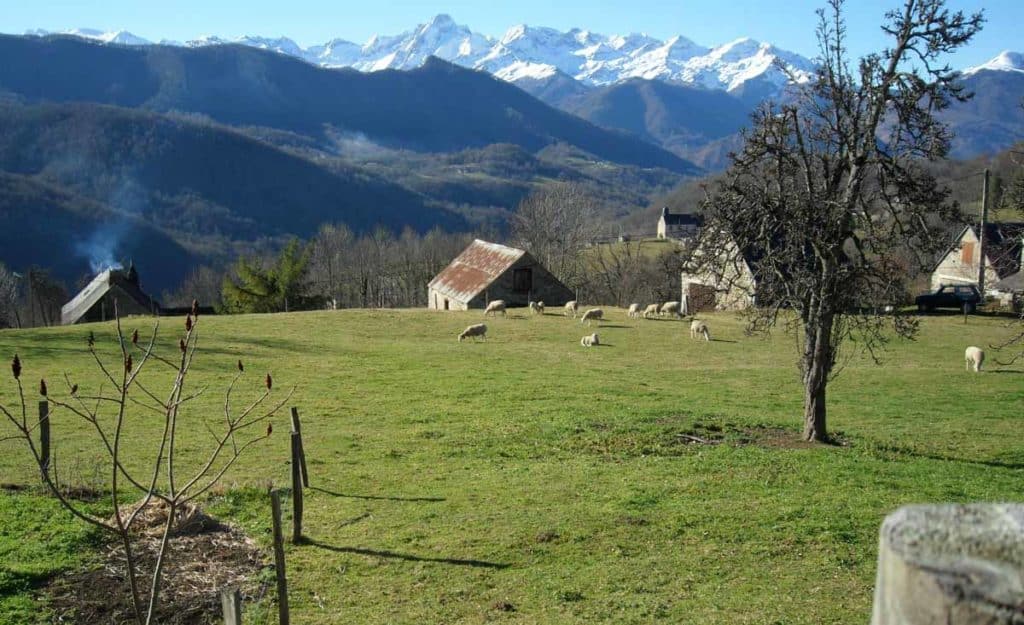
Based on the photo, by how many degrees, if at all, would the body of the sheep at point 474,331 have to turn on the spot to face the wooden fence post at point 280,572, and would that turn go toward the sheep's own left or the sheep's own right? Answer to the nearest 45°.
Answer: approximately 90° to the sheep's own left

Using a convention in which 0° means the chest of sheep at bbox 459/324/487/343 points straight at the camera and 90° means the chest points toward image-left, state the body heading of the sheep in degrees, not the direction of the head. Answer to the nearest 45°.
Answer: approximately 90°

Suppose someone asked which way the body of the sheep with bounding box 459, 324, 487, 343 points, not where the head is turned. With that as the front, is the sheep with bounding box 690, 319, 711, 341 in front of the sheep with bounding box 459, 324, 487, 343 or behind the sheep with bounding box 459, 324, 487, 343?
behind

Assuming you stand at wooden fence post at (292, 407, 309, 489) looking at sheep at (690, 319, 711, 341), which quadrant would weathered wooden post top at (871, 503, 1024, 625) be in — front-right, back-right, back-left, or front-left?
back-right

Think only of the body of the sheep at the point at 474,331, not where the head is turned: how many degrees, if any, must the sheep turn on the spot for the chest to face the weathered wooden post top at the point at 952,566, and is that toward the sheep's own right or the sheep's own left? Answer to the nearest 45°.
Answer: approximately 90° to the sheep's own left

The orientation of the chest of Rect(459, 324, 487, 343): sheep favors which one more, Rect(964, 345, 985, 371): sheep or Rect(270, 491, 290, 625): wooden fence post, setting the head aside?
the wooden fence post

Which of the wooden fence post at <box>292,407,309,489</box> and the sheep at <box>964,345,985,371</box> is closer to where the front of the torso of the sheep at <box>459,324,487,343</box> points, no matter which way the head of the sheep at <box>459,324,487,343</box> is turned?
the wooden fence post

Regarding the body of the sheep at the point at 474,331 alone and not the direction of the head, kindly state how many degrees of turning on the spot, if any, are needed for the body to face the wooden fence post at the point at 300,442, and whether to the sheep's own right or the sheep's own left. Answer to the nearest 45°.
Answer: approximately 90° to the sheep's own left

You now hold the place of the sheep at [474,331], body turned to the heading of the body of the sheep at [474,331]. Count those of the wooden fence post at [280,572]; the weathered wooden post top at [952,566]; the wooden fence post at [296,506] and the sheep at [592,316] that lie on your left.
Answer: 3

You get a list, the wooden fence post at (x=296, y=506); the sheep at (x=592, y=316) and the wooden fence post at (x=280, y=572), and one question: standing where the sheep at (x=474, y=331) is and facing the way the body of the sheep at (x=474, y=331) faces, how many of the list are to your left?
2

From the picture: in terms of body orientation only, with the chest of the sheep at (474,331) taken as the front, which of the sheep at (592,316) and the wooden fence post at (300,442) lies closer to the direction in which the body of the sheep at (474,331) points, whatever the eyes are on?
the wooden fence post

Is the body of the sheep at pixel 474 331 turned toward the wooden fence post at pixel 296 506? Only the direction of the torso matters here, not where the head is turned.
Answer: no

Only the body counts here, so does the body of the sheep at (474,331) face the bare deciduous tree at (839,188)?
no
